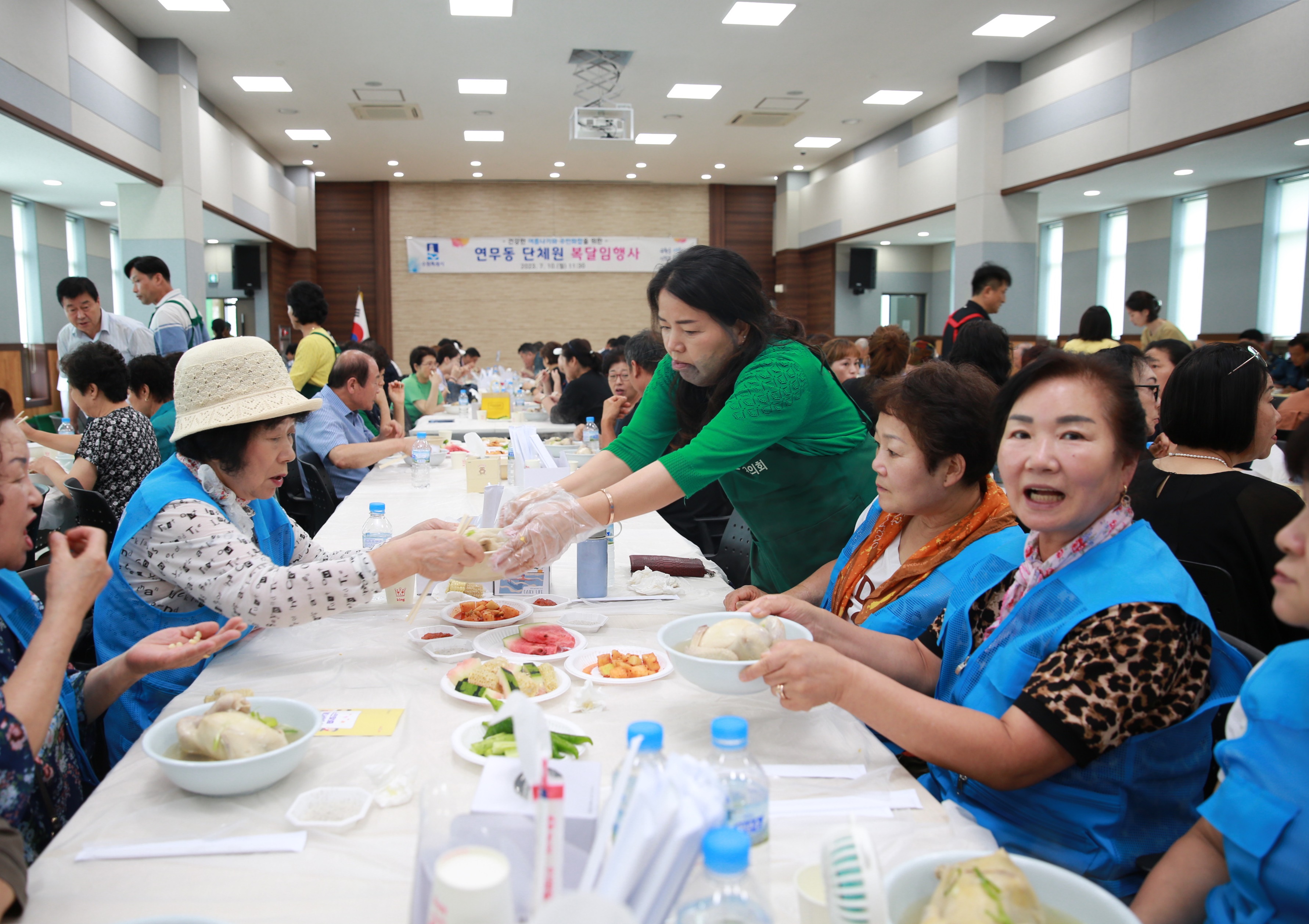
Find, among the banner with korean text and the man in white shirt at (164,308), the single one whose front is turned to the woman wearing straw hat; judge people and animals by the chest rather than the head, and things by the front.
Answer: the banner with korean text

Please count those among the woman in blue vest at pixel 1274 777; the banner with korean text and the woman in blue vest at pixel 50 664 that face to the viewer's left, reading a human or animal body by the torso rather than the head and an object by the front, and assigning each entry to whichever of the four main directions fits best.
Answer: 1

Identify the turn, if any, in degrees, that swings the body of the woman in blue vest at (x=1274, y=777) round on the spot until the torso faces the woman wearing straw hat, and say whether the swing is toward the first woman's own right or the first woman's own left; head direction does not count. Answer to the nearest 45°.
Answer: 0° — they already face them

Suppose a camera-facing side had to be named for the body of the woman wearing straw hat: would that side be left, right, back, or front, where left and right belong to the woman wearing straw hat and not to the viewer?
right

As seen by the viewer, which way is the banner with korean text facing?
toward the camera

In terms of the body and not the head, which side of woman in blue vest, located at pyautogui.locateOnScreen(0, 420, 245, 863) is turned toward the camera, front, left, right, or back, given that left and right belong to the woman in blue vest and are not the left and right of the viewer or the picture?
right

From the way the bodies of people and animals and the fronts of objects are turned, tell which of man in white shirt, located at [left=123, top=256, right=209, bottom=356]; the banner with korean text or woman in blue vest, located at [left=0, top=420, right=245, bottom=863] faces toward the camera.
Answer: the banner with korean text

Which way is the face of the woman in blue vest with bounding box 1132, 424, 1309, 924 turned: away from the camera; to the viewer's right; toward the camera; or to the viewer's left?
to the viewer's left

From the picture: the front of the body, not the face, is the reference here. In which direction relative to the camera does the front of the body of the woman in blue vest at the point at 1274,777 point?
to the viewer's left

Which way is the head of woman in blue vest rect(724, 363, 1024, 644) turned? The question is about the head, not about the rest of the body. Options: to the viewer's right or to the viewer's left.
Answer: to the viewer's left

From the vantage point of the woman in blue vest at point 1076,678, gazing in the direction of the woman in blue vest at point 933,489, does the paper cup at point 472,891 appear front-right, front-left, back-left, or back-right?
back-left

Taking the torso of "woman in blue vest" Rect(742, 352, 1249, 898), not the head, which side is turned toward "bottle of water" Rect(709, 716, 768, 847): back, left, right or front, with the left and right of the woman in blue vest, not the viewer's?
front

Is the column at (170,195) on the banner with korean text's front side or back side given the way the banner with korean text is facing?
on the front side
